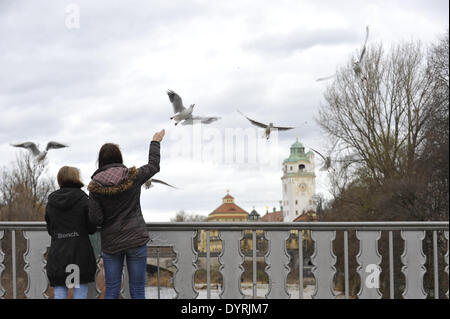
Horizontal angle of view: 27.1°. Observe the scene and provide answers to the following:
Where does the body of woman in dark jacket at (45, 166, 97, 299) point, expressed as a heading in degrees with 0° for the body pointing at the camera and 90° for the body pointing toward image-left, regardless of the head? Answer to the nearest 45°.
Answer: approximately 180°

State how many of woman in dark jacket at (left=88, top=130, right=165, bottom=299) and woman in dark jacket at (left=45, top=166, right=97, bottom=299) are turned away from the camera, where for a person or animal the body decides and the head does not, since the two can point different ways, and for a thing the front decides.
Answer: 2

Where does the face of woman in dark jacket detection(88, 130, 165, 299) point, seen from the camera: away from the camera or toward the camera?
away from the camera

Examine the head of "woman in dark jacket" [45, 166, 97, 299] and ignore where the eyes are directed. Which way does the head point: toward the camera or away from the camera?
away from the camera

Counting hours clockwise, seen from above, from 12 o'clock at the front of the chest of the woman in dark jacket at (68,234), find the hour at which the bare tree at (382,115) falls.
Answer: The bare tree is roughly at 1 o'clock from the woman in dark jacket.

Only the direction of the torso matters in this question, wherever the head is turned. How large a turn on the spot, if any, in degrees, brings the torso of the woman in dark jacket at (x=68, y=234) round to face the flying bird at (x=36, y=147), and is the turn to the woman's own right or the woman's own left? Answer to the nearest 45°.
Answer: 0° — they already face it

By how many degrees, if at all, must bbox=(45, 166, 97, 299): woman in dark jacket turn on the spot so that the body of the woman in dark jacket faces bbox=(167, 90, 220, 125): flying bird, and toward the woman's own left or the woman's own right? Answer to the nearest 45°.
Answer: approximately 45° to the woman's own right

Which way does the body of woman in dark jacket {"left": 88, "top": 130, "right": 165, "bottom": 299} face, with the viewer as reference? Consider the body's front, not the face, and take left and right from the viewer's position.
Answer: facing away from the viewer
